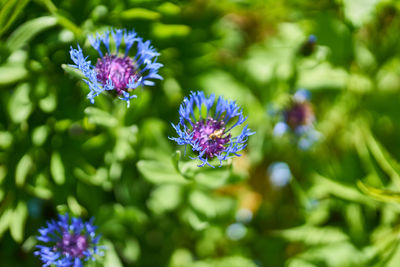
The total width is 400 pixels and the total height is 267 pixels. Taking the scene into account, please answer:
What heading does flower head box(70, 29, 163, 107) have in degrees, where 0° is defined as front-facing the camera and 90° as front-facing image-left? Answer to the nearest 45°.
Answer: approximately 0°

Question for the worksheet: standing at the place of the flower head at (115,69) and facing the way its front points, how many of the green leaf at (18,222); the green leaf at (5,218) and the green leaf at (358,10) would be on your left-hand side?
1

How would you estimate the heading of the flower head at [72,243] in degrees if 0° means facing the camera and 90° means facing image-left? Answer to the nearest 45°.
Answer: approximately 0°
